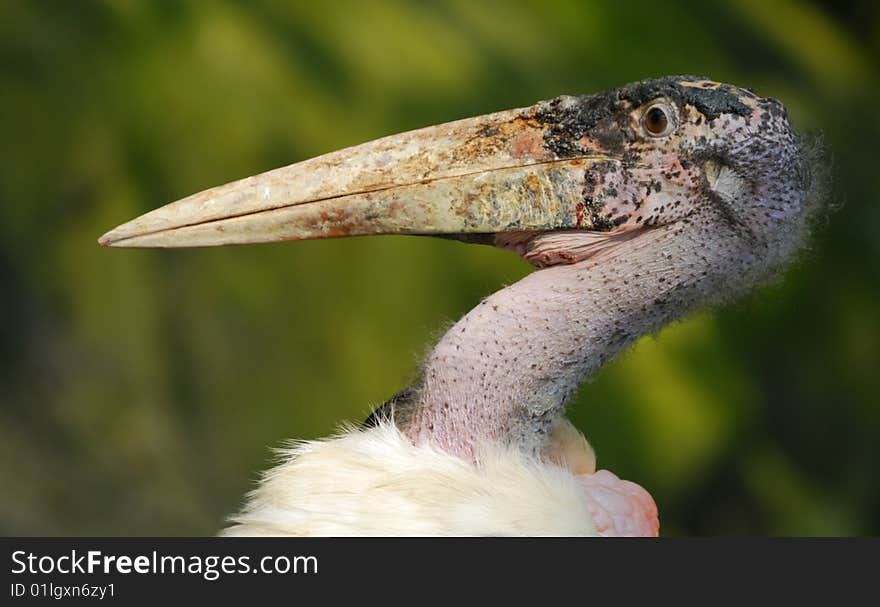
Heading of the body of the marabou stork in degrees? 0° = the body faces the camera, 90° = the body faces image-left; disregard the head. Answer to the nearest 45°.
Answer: approximately 90°
